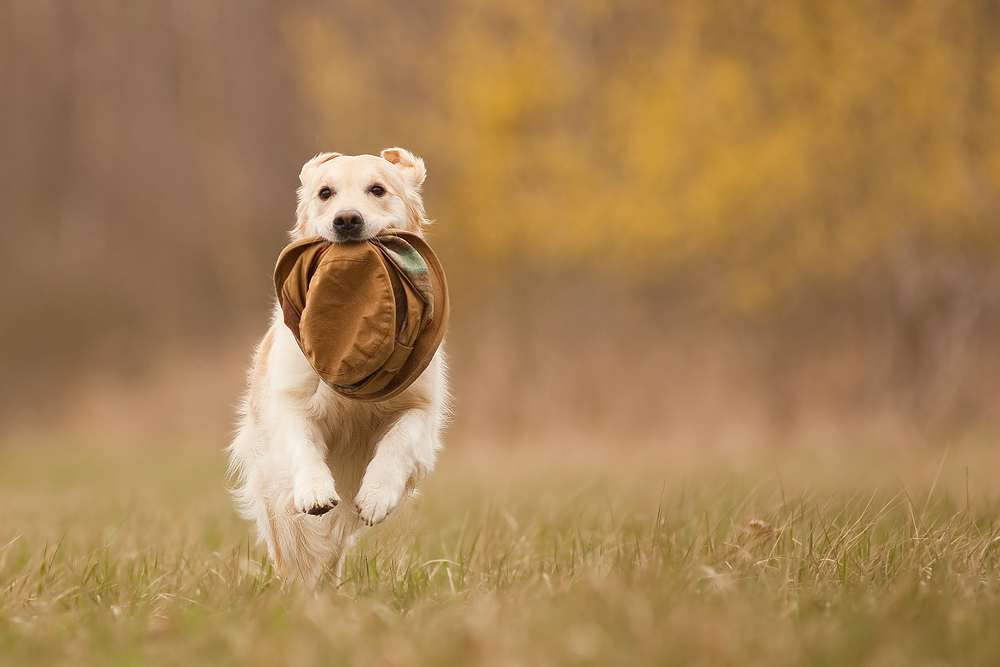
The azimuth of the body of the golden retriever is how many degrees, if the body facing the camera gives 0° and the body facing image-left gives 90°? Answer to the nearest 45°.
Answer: approximately 0°
